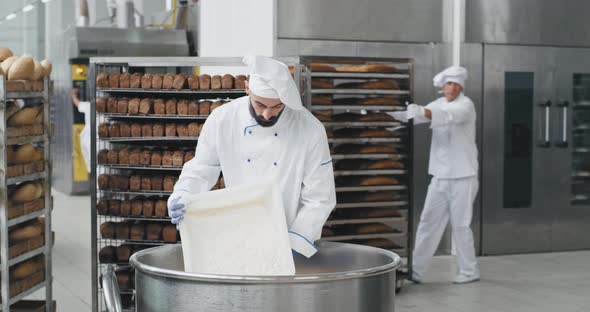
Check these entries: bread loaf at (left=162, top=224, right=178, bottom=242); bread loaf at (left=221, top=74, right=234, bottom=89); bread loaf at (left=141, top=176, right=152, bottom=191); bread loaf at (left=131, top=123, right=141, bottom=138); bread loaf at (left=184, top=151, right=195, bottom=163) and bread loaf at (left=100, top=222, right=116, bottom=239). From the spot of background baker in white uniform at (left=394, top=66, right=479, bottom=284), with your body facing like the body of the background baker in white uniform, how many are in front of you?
6

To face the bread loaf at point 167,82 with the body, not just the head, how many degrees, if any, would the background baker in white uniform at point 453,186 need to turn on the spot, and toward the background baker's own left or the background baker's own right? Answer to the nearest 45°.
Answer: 0° — they already face it

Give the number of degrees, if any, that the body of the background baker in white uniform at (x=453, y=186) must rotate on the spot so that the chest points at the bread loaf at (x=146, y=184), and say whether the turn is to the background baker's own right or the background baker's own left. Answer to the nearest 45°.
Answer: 0° — they already face it

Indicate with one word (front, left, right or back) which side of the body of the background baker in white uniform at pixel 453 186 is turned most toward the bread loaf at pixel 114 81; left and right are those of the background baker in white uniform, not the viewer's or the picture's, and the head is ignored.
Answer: front

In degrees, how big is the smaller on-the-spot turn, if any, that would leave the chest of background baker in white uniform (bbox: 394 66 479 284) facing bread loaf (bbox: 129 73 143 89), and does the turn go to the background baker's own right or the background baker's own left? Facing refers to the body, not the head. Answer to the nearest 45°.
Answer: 0° — they already face it

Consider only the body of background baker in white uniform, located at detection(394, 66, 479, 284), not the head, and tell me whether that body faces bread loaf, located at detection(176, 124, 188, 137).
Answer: yes

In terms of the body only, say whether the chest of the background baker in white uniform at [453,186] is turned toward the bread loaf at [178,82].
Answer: yes

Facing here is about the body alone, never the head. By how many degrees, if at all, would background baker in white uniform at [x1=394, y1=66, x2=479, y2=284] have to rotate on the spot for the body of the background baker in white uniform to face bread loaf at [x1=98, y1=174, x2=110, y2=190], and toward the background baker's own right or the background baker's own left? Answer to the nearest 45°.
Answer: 0° — they already face it

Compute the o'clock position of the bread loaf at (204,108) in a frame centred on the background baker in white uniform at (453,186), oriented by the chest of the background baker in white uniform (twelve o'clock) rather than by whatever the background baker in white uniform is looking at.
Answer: The bread loaf is roughly at 12 o'clock from the background baker in white uniform.

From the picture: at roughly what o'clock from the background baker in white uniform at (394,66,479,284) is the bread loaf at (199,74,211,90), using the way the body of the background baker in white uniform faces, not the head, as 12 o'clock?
The bread loaf is roughly at 12 o'clock from the background baker in white uniform.

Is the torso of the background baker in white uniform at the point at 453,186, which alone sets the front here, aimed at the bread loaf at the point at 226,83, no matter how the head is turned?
yes

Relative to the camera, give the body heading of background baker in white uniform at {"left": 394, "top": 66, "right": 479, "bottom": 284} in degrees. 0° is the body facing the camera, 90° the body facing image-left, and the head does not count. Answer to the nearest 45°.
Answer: approximately 45°

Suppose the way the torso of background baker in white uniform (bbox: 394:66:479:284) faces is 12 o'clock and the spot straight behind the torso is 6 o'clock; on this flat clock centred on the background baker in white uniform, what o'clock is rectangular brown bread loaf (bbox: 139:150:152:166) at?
The rectangular brown bread loaf is roughly at 12 o'clock from the background baker in white uniform.

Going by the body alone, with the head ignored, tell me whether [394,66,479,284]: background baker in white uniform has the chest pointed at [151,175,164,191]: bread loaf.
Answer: yes

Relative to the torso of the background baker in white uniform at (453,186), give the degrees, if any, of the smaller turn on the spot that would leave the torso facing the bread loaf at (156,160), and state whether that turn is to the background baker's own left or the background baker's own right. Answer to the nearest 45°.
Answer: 0° — they already face it
